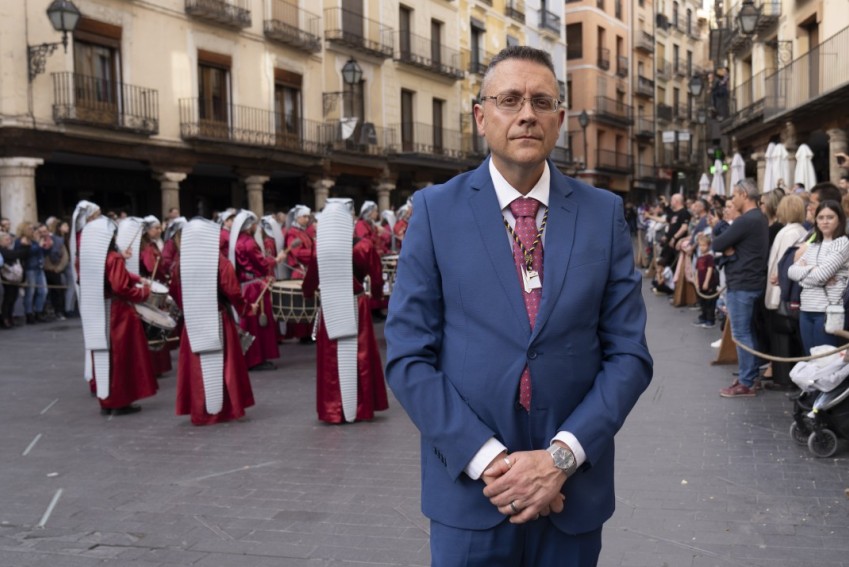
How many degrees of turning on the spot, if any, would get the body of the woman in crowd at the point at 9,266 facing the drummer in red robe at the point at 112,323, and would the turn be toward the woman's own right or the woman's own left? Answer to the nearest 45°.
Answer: approximately 90° to the woman's own right

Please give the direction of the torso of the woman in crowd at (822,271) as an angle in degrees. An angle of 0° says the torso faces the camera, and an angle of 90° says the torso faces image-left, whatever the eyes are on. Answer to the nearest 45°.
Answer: approximately 45°

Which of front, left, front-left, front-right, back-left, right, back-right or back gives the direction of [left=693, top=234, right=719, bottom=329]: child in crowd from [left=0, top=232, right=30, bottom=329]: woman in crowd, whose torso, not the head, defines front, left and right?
front-right

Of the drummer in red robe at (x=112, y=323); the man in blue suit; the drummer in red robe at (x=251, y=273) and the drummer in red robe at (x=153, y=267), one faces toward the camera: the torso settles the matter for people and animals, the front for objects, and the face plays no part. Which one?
the man in blue suit

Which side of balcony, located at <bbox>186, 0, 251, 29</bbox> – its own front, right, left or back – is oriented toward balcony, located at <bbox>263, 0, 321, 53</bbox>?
left

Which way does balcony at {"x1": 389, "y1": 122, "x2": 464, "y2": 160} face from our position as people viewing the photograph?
facing the viewer and to the right of the viewer

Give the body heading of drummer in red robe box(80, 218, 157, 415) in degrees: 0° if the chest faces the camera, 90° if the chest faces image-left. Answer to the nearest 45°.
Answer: approximately 225°

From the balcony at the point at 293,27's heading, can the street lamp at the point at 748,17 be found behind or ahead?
ahead

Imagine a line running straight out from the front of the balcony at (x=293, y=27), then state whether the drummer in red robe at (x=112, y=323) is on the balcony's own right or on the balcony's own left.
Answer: on the balcony's own right

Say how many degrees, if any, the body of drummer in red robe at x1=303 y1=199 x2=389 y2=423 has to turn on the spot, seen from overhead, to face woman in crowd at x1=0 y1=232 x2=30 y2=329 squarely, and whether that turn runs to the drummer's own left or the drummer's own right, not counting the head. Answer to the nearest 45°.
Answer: approximately 45° to the drummer's own left

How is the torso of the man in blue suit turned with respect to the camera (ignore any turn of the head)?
toward the camera

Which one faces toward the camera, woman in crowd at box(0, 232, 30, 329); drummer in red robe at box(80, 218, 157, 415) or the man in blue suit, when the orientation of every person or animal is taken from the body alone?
the man in blue suit

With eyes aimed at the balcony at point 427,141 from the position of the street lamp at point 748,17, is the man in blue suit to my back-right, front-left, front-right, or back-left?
back-left

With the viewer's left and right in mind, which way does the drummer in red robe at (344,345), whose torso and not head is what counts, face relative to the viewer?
facing away from the viewer
